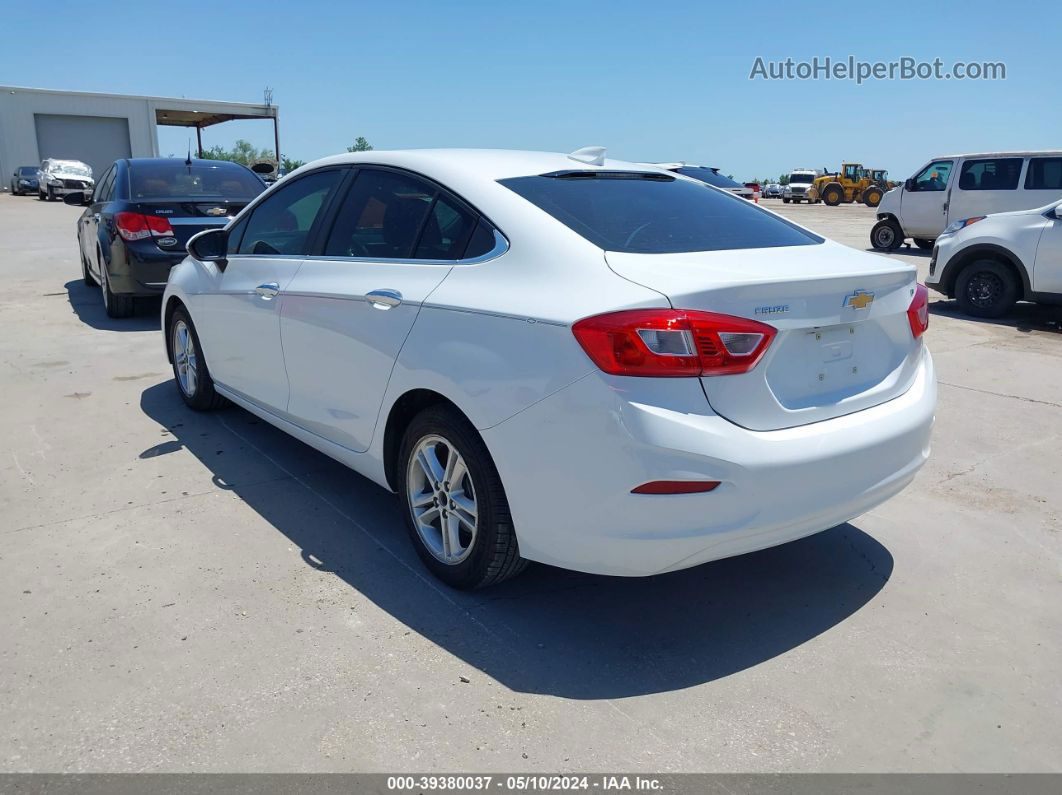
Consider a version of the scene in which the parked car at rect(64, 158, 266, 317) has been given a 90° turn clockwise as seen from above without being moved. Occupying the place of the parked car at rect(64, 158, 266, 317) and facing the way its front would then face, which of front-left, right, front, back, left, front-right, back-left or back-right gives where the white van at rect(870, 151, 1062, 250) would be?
front

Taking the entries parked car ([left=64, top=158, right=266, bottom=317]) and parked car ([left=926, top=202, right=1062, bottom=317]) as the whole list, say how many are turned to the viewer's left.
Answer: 1

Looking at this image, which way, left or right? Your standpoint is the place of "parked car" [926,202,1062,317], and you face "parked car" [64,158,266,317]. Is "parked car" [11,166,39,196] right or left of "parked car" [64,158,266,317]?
right

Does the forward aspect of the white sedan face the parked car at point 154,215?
yes

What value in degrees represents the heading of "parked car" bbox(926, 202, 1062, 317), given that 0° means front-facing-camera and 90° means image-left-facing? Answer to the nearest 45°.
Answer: approximately 90°

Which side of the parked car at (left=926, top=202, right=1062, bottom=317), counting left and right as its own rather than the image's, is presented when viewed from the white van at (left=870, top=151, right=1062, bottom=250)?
right

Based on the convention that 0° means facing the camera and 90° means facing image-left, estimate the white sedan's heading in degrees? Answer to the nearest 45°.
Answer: approximately 135°

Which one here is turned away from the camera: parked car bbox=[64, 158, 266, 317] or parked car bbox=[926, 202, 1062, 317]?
parked car bbox=[64, 158, 266, 317]

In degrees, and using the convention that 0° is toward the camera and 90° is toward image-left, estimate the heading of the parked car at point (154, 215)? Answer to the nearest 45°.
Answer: approximately 180°

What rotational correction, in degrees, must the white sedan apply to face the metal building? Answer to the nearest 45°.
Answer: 0° — it already faces it

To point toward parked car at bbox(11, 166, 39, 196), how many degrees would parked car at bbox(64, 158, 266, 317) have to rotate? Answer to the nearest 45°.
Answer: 0° — it already faces it
